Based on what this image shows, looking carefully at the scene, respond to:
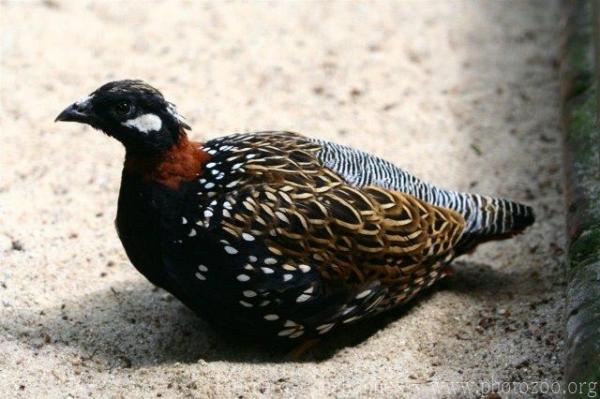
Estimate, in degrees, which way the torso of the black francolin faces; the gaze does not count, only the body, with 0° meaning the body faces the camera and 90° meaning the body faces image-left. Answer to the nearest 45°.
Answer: approximately 90°
